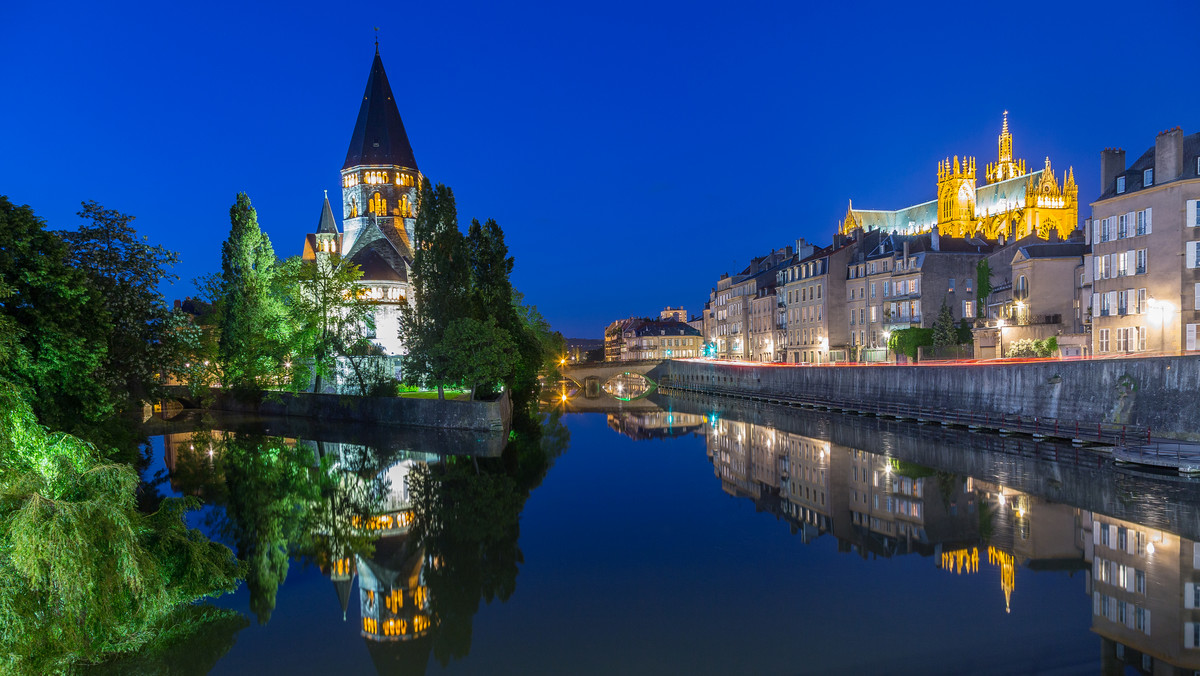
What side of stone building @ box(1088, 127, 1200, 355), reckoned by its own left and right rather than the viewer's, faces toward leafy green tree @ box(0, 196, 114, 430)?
front

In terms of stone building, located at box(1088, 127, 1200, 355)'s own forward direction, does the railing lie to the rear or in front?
in front

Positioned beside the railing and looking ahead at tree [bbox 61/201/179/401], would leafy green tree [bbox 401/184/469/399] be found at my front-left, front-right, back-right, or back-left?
front-right

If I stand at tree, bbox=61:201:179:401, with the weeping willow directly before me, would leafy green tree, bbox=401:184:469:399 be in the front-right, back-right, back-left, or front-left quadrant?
back-left

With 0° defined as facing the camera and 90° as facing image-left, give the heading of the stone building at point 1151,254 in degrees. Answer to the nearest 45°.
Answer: approximately 45°

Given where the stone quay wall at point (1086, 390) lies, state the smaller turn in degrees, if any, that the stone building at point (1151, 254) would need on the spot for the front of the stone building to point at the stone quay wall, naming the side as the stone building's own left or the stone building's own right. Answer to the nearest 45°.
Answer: approximately 45° to the stone building's own left

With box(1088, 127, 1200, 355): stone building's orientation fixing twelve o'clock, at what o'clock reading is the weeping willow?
The weeping willow is roughly at 11 o'clock from the stone building.

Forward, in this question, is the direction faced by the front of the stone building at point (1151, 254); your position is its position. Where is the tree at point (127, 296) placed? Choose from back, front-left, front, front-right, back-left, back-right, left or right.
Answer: front

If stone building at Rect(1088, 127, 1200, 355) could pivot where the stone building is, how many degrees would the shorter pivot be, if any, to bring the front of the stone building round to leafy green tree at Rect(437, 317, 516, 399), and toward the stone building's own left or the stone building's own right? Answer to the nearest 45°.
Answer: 0° — it already faces it

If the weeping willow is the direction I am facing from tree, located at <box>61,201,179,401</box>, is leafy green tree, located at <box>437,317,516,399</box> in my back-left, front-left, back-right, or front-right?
back-left
